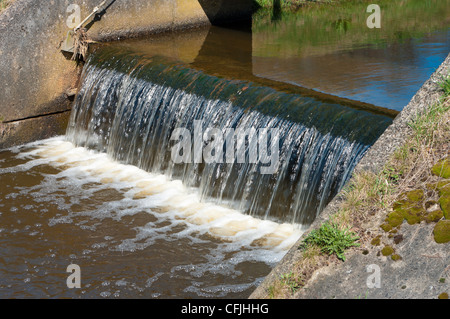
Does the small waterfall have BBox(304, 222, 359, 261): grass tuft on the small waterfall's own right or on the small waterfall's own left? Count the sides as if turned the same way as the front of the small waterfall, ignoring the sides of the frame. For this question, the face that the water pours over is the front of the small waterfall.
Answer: on the small waterfall's own left

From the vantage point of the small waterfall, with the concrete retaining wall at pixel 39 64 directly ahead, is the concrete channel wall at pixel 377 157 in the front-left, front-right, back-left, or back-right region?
back-left

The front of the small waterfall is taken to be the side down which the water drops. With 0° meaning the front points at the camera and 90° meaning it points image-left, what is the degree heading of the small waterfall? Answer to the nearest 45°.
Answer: approximately 45°

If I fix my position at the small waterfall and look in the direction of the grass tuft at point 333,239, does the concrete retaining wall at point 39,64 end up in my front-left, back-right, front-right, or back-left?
back-right

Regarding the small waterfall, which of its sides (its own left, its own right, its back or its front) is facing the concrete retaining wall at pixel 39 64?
right

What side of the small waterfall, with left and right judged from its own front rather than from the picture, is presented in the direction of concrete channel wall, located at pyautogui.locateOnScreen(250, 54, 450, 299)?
left

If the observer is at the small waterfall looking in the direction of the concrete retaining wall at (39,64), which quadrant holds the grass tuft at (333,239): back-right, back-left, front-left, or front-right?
back-left
